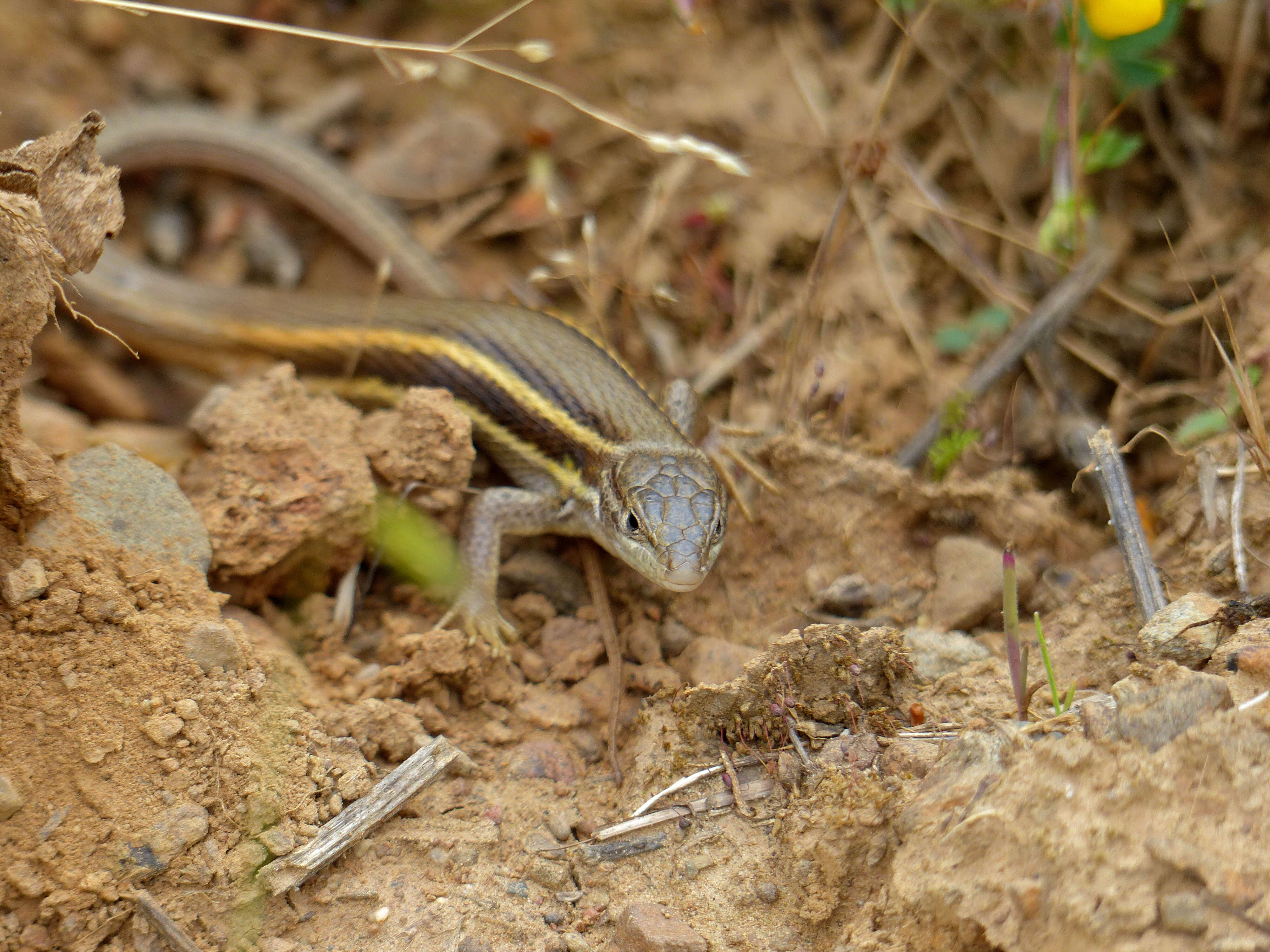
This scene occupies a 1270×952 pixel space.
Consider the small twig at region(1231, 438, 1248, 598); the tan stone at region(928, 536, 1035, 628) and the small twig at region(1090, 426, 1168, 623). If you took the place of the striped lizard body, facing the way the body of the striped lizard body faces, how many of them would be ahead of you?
3

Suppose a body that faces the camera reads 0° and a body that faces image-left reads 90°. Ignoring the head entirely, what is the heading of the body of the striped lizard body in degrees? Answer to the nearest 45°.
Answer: approximately 315°

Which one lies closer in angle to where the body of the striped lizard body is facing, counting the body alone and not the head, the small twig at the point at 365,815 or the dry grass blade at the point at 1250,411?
the dry grass blade
